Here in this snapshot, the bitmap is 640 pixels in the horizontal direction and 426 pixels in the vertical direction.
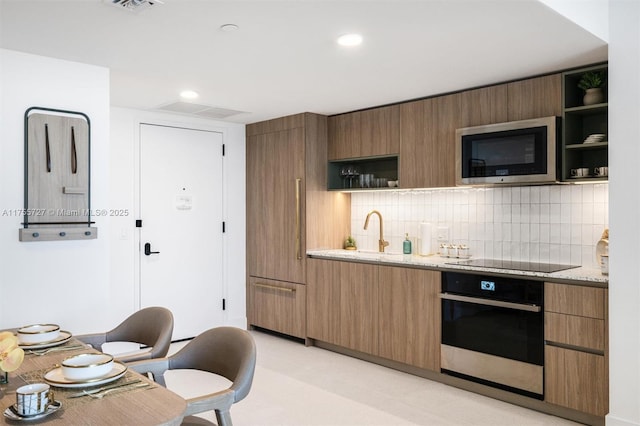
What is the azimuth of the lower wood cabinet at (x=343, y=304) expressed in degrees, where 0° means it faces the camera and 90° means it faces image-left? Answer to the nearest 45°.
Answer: approximately 45°

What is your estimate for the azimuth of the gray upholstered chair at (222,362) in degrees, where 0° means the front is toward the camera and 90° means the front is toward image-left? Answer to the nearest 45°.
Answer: approximately 45°

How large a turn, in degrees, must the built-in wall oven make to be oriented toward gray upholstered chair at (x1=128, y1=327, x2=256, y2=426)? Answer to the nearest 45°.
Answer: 0° — it already faces it

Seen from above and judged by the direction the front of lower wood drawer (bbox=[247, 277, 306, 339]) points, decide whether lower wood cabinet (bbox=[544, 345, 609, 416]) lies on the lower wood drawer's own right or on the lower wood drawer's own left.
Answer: on the lower wood drawer's own left

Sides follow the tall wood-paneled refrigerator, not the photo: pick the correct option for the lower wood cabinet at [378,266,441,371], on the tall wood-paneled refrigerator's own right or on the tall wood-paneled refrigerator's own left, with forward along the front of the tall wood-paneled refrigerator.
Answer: on the tall wood-paneled refrigerator's own left

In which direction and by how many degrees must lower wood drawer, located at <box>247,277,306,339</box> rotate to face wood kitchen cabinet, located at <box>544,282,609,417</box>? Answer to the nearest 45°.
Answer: approximately 90° to its left

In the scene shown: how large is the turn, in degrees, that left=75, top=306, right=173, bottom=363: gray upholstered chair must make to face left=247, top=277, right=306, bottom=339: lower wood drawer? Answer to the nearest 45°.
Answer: approximately 180°
